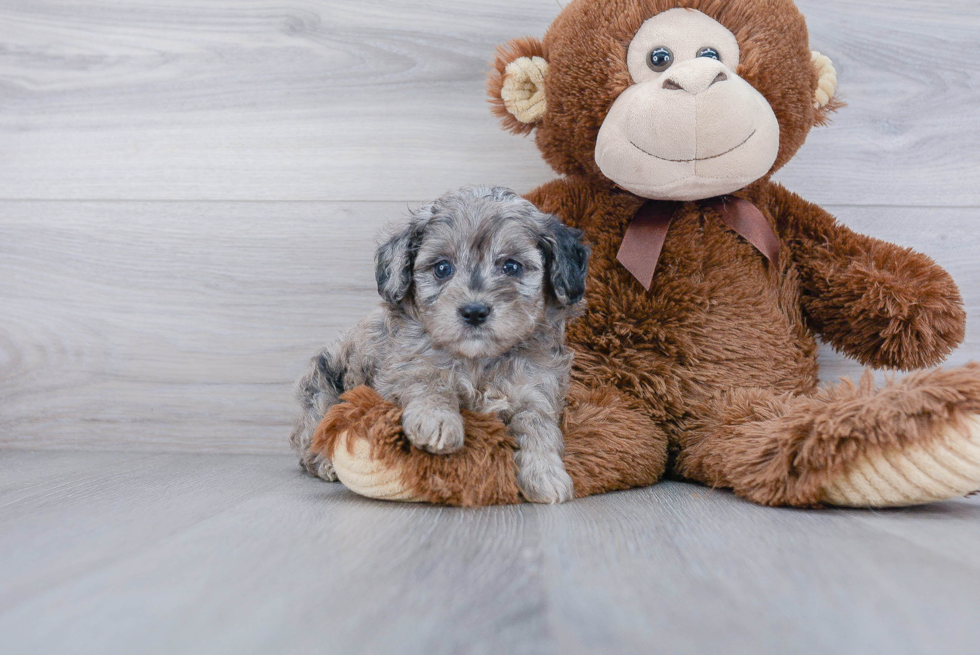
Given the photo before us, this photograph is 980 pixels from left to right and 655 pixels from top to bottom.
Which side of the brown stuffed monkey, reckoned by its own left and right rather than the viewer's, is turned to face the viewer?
front

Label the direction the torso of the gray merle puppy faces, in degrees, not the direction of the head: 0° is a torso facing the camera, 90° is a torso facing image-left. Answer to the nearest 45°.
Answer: approximately 315°
